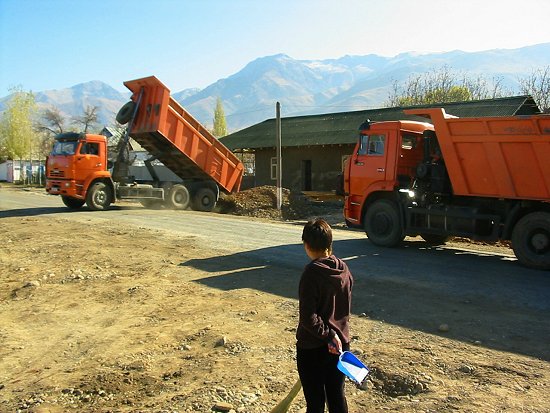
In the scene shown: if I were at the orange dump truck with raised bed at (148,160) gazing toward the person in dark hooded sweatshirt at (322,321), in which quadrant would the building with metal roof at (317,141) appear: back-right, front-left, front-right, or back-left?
back-left

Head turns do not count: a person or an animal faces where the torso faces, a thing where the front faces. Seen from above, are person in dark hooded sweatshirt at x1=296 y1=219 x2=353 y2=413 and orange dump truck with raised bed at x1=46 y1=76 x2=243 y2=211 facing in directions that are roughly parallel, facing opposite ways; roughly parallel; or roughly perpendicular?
roughly perpendicular

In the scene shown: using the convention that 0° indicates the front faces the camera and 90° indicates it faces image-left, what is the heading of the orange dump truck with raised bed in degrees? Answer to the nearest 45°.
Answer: approximately 45°

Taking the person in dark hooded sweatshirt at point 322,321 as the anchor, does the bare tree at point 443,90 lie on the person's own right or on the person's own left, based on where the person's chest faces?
on the person's own right

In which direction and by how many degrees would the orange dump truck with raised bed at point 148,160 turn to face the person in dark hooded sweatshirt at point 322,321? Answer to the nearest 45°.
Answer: approximately 45° to its left

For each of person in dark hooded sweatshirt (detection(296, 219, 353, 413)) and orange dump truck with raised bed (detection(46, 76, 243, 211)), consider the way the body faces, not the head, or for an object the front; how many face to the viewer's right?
0

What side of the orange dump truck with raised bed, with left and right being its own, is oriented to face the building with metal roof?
back

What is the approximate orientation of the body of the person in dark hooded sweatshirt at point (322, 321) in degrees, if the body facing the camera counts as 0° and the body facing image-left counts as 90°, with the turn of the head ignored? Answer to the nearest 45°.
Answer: approximately 135°

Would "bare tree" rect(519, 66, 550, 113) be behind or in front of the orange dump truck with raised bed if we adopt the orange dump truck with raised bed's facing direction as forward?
behind
